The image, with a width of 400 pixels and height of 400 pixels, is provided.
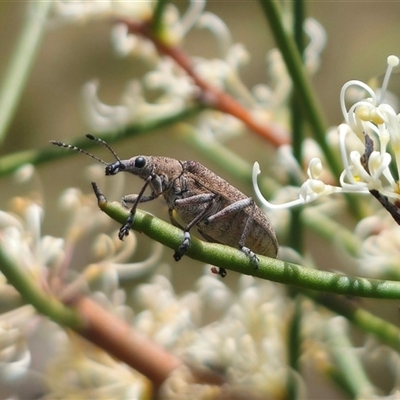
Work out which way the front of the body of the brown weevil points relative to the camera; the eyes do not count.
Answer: to the viewer's left
